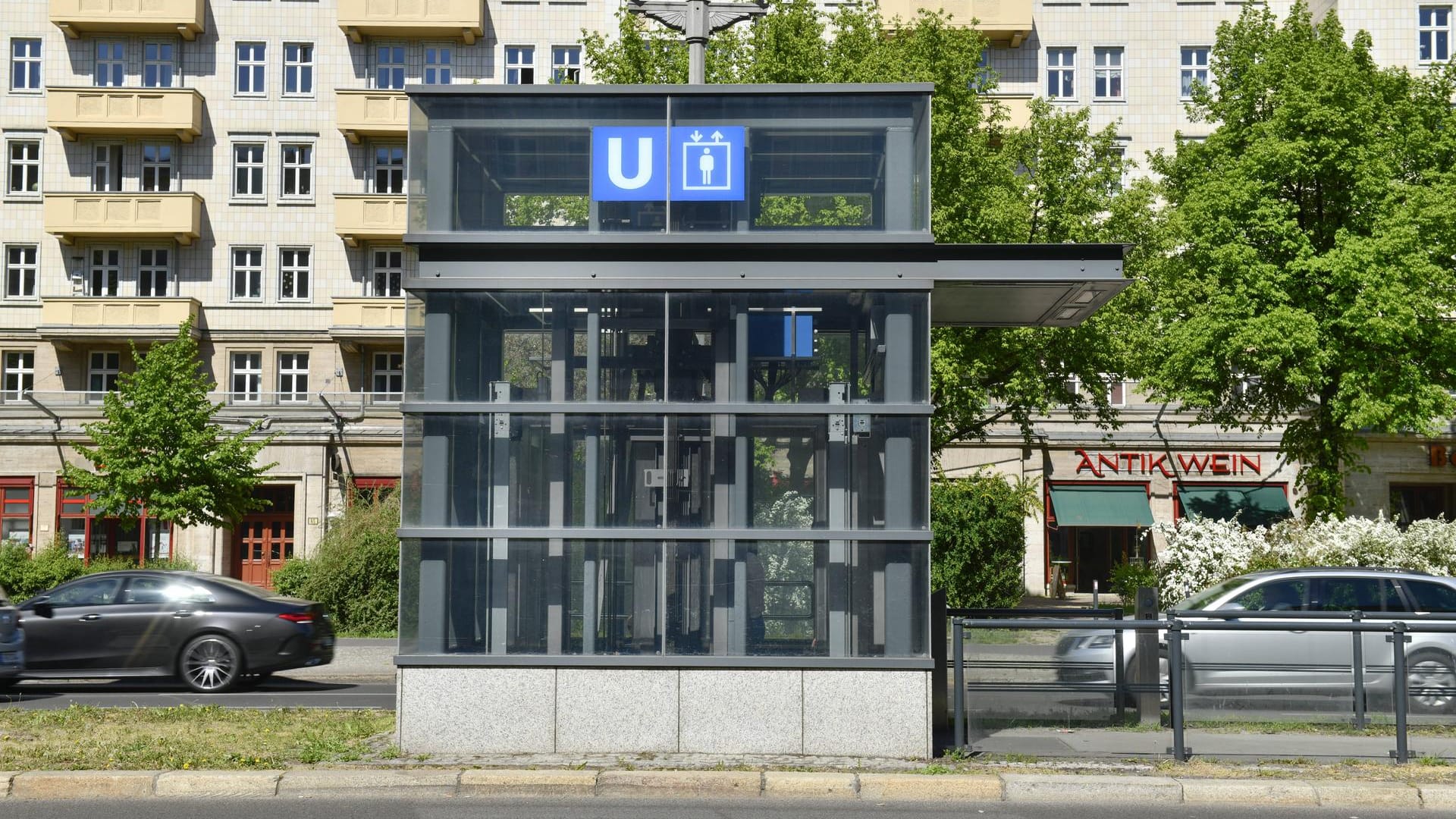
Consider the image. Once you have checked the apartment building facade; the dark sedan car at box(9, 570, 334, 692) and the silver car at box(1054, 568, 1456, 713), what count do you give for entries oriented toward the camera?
1

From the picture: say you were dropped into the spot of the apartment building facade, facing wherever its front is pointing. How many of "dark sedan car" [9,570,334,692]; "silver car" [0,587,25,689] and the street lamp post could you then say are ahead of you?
3

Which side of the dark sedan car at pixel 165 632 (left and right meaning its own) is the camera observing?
left

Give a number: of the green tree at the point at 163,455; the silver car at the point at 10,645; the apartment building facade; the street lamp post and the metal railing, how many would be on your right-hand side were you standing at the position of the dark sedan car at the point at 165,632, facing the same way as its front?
2

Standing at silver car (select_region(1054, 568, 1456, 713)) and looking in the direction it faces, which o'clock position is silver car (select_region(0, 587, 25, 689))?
silver car (select_region(0, 587, 25, 689)) is roughly at 12 o'clock from silver car (select_region(1054, 568, 1456, 713)).

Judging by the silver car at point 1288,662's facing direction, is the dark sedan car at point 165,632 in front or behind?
in front

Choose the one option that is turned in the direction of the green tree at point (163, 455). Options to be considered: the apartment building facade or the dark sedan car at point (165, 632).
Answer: the apartment building facade

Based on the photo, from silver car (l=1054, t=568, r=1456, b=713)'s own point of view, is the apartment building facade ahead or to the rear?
ahead

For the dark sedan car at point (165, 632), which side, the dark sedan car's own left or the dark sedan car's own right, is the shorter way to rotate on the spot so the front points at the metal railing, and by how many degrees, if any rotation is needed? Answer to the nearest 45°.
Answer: approximately 135° to the dark sedan car's own left

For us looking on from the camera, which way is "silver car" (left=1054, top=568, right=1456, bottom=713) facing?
facing to the left of the viewer

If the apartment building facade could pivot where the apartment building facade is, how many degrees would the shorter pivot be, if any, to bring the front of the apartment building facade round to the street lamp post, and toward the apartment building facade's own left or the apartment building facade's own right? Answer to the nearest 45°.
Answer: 0° — it already faces it

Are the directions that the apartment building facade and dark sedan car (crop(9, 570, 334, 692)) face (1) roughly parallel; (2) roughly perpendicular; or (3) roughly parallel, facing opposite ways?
roughly perpendicular

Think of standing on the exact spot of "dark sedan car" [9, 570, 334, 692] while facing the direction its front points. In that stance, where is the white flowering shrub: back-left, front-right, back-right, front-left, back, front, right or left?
back

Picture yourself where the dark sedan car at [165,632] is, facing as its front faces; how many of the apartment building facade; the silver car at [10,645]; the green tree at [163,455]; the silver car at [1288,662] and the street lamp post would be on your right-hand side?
2

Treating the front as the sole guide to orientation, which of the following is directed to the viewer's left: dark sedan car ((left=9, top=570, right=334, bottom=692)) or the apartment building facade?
the dark sedan car
